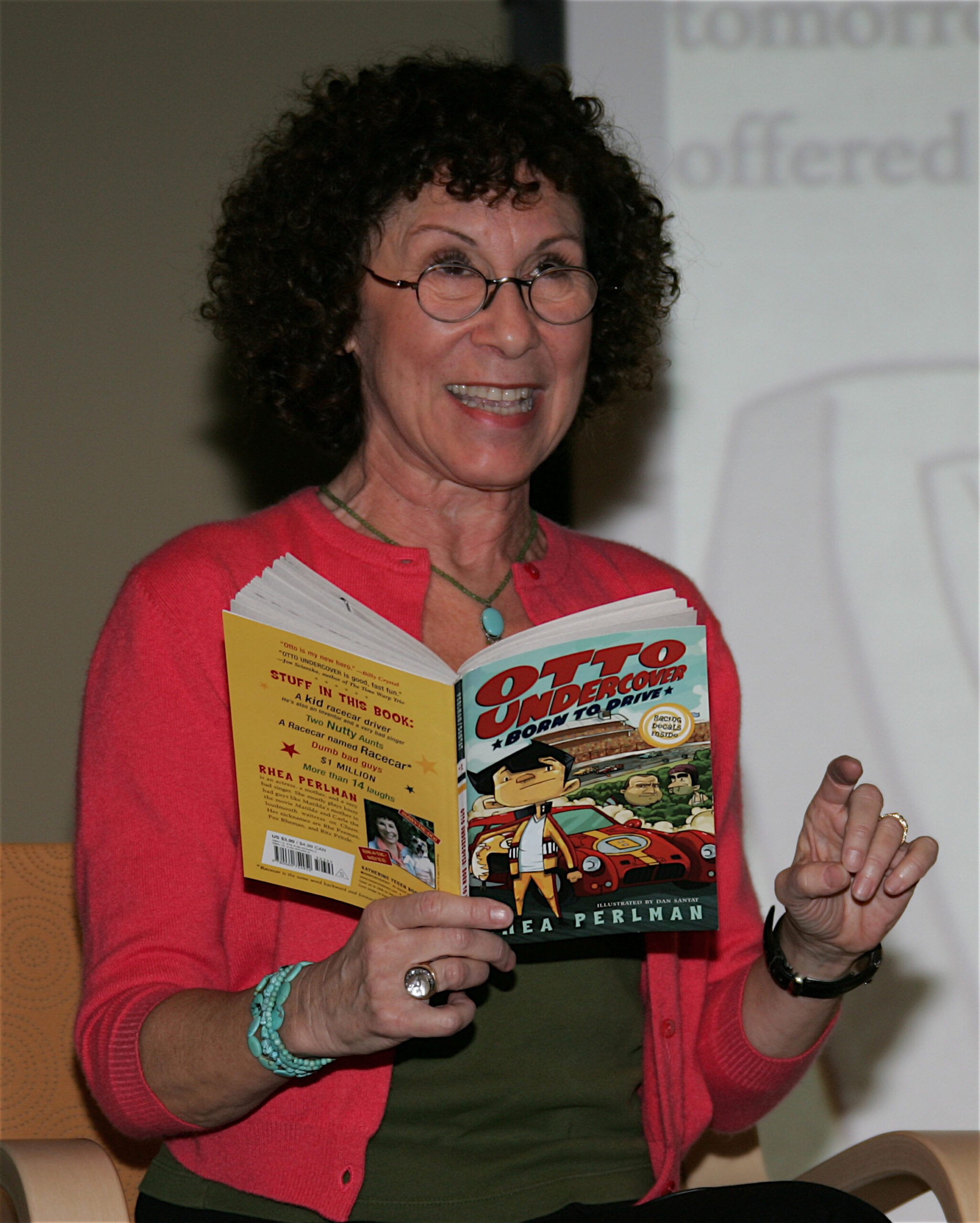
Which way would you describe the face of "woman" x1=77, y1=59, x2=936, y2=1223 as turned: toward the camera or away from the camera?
toward the camera

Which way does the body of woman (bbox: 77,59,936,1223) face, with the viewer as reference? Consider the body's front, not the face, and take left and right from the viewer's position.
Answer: facing the viewer and to the right of the viewer
